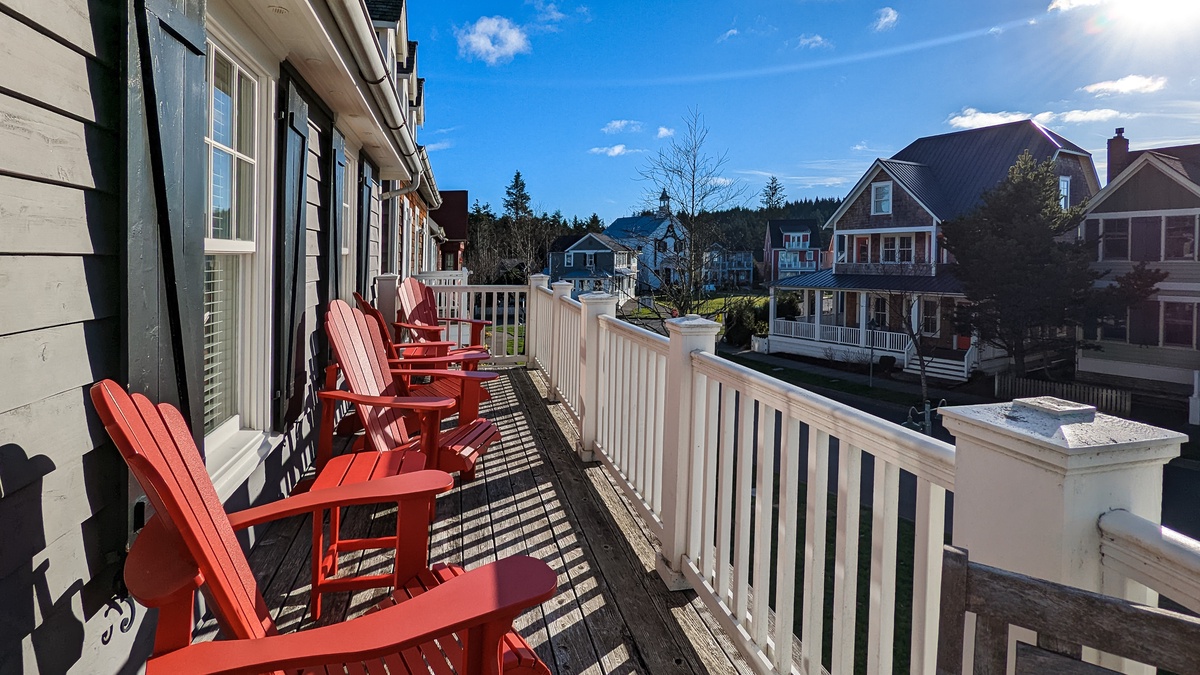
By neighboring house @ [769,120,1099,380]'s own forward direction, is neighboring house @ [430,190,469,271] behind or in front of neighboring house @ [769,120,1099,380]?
in front

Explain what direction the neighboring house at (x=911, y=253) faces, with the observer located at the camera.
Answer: facing the viewer and to the left of the viewer

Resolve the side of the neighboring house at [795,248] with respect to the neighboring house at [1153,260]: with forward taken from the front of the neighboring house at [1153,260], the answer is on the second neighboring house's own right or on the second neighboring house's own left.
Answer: on the second neighboring house's own right

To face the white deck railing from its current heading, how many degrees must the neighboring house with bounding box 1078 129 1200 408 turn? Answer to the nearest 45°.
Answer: approximately 45° to its left

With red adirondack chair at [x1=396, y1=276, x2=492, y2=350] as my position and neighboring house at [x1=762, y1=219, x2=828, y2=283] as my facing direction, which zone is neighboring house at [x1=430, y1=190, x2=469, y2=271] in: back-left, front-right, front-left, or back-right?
front-left

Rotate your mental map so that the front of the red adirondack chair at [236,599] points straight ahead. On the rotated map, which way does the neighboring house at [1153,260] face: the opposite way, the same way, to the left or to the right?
the opposite way

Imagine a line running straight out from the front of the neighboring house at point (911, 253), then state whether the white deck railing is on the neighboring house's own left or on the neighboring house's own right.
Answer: on the neighboring house's own left

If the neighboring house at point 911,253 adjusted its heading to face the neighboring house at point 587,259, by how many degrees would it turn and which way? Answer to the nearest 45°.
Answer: approximately 90° to its right

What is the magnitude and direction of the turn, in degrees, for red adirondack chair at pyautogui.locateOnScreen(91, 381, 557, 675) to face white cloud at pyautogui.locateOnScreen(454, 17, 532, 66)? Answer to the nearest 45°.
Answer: approximately 90° to its left

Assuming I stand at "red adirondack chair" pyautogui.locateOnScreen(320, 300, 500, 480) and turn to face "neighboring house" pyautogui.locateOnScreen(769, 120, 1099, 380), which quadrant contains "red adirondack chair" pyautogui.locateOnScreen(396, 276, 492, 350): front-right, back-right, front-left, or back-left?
front-left

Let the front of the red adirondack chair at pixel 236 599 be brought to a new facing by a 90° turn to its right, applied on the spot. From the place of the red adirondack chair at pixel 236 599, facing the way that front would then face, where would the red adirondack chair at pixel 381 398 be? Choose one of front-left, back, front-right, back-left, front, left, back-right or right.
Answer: back

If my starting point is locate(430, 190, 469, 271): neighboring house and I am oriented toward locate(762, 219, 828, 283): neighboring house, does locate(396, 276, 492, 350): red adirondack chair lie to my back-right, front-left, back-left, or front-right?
back-right

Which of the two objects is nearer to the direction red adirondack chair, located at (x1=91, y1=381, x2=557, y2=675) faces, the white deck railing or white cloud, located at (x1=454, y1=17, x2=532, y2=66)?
the white deck railing

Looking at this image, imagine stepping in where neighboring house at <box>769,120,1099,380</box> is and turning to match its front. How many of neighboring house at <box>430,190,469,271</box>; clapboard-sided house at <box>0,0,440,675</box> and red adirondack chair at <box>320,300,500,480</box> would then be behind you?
0

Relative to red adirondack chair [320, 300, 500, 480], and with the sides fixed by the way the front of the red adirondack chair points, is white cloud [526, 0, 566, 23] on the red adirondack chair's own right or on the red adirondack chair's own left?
on the red adirondack chair's own left

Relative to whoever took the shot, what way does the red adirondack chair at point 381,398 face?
facing the viewer and to the right of the viewer

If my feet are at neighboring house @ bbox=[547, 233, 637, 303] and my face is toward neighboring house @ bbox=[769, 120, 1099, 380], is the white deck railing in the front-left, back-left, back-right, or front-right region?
front-right

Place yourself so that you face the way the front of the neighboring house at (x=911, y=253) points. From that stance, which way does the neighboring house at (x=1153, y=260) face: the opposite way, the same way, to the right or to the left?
the same way

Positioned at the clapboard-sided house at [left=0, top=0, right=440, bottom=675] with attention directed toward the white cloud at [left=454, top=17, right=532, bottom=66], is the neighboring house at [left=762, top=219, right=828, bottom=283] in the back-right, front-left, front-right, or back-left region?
front-right
